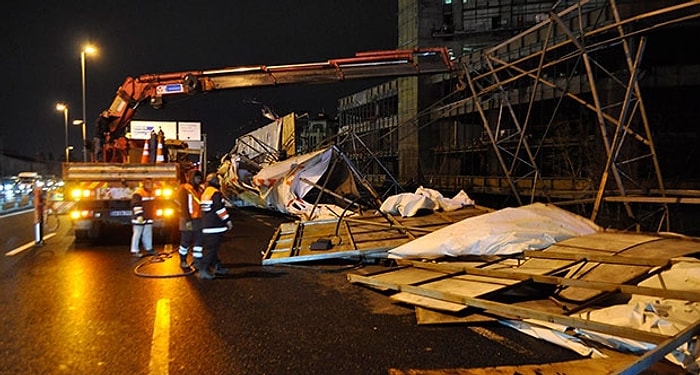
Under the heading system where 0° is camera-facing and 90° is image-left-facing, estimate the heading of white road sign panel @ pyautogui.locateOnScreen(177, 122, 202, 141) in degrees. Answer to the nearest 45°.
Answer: approximately 0°

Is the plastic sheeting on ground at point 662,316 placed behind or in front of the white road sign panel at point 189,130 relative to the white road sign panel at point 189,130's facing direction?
in front

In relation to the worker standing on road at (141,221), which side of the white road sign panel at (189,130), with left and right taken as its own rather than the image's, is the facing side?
front

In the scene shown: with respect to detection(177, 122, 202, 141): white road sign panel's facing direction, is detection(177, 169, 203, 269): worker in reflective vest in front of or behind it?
in front
